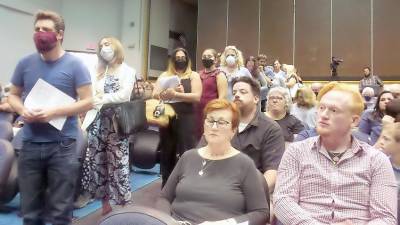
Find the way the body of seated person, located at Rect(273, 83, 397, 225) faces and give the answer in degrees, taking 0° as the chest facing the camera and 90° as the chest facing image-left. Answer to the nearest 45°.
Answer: approximately 0°

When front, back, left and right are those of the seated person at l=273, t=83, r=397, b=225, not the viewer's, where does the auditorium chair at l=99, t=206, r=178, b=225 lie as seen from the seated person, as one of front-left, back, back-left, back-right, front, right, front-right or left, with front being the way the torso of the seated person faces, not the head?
front-right

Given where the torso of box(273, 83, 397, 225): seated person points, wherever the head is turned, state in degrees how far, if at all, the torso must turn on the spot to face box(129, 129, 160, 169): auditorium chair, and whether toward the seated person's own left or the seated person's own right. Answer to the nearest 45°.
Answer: approximately 135° to the seated person's own right

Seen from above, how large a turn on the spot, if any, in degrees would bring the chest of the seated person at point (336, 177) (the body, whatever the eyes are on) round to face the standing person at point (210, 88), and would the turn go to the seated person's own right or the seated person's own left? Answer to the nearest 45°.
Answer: approximately 135° to the seated person's own right

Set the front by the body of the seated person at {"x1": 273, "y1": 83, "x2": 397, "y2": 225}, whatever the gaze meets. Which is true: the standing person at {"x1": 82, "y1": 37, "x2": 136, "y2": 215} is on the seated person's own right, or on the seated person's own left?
on the seated person's own right
